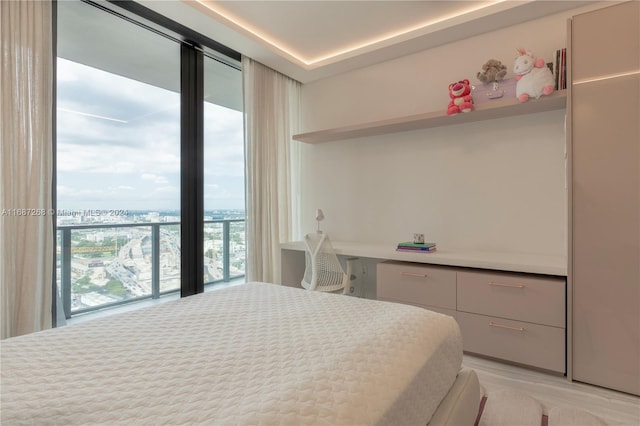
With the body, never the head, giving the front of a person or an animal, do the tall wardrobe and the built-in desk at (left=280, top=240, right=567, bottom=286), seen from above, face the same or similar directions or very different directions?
same or similar directions

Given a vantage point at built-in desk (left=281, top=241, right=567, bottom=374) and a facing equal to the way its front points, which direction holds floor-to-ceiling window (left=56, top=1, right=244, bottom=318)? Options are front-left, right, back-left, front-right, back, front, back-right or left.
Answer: front-right

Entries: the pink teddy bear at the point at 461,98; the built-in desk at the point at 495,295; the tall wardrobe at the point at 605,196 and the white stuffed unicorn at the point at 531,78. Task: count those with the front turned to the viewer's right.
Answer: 0

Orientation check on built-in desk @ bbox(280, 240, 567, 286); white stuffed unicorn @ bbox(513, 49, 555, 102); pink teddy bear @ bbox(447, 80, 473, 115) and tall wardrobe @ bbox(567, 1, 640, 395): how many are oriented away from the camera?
0

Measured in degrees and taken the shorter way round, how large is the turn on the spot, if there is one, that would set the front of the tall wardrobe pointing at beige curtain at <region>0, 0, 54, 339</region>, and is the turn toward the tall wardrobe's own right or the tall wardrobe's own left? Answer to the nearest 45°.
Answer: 0° — it already faces it

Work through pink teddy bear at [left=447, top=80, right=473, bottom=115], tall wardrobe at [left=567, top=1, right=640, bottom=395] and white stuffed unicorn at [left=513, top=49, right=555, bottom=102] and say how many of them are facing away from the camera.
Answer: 0

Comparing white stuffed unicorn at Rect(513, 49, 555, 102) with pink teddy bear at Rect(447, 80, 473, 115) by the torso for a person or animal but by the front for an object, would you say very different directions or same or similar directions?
same or similar directions

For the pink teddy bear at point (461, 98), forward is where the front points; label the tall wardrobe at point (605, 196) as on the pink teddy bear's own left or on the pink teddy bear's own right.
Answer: on the pink teddy bear's own left

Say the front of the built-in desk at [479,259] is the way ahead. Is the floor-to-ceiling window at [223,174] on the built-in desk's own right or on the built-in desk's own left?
on the built-in desk's own right

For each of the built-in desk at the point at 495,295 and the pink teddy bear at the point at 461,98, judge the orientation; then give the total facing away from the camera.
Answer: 0

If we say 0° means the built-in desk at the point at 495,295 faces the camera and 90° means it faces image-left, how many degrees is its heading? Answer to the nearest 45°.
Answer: approximately 45°

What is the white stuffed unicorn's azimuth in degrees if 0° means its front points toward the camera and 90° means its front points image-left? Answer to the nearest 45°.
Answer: approximately 45°
